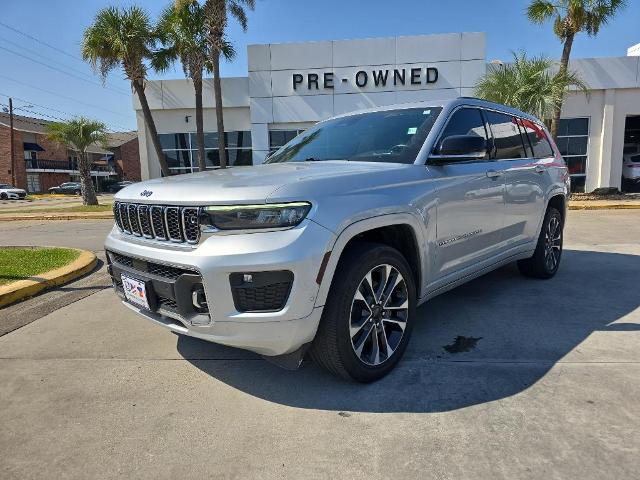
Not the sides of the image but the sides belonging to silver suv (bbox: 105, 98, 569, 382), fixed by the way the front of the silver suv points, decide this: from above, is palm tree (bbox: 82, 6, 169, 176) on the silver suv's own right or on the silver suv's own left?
on the silver suv's own right

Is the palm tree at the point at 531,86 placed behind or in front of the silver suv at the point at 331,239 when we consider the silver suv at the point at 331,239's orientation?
behind

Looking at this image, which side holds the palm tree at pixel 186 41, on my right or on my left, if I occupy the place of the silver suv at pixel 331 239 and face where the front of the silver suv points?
on my right

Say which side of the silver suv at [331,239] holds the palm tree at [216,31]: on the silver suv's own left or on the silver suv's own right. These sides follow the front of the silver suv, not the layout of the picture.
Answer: on the silver suv's own right

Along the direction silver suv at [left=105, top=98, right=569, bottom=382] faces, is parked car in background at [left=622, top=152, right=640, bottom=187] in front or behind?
behind

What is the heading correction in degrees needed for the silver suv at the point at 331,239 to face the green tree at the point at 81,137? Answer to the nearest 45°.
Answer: approximately 90° to its right

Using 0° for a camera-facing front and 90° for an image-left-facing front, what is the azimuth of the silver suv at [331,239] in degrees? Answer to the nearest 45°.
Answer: approximately 45°

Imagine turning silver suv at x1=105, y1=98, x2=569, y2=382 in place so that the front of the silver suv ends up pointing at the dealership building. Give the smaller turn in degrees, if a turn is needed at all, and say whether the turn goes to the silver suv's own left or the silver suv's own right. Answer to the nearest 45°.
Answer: approximately 135° to the silver suv's own right

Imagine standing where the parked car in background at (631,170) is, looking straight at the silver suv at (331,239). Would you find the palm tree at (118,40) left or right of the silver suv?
right
